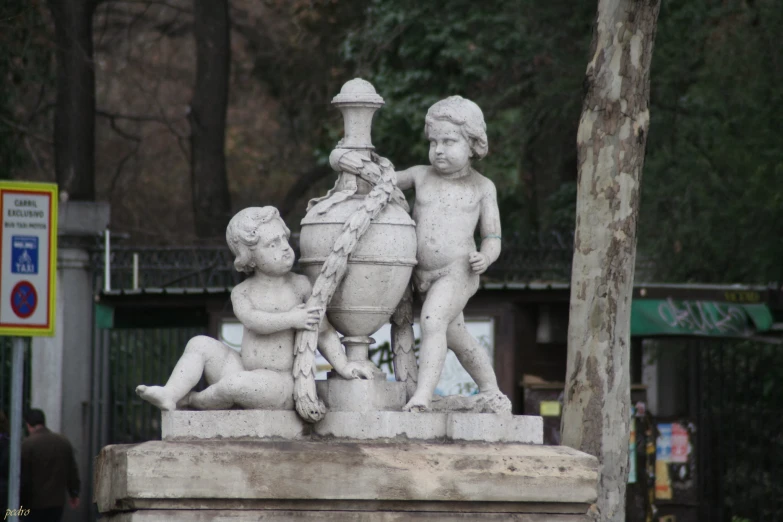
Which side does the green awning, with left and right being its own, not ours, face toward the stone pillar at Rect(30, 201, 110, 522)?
right

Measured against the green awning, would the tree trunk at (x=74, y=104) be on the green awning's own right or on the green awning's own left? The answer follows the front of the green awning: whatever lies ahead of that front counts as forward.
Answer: on the green awning's own right

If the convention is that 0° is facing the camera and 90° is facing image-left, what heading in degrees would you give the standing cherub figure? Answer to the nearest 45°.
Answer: approximately 45°

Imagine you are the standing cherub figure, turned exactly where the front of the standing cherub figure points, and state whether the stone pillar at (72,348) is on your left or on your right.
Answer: on your right

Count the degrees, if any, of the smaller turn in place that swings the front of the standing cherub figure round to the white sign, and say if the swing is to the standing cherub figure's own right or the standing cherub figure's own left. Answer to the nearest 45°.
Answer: approximately 90° to the standing cherub figure's own right

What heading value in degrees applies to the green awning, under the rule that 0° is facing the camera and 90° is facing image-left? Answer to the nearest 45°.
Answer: approximately 0°

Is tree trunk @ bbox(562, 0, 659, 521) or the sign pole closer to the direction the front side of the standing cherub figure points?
the sign pole
